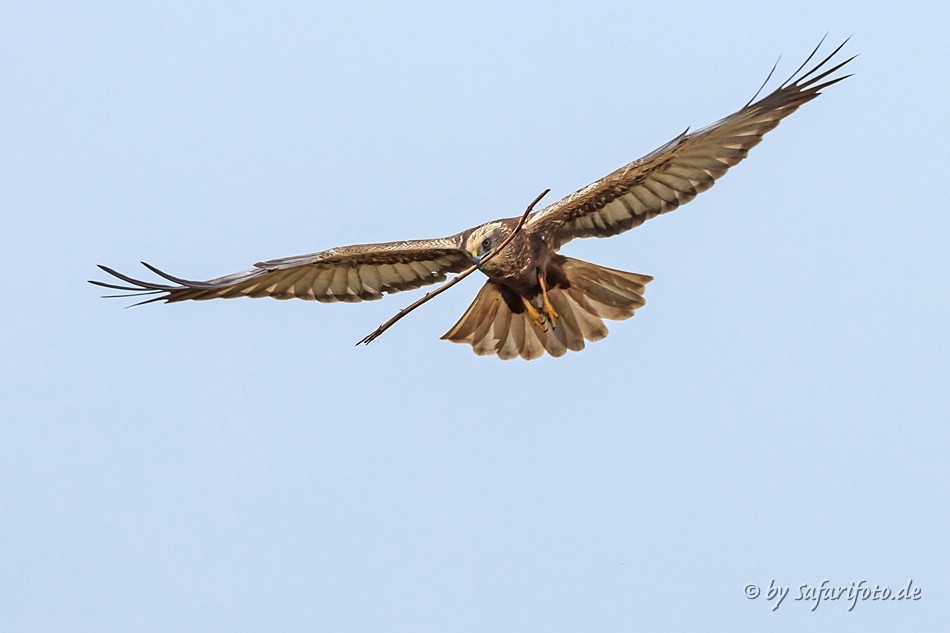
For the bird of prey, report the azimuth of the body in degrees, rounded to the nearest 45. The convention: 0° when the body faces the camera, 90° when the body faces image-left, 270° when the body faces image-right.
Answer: approximately 0°
